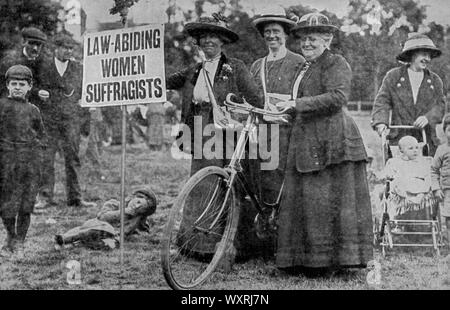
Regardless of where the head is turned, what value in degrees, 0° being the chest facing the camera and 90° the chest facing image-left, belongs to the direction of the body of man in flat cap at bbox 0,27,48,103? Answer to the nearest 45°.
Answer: approximately 315°

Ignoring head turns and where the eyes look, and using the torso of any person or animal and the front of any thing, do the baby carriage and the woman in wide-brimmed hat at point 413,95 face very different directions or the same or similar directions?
same or similar directions

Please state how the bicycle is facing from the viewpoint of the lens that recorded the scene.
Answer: facing the viewer and to the left of the viewer

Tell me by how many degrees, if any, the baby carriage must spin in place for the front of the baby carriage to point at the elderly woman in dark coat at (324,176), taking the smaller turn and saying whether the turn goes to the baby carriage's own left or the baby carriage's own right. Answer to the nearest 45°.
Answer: approximately 45° to the baby carriage's own right

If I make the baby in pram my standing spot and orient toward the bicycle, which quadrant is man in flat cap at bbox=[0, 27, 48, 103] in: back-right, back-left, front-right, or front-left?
front-right

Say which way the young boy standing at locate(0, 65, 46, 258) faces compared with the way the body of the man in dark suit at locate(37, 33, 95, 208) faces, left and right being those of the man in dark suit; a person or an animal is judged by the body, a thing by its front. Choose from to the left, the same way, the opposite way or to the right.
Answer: the same way

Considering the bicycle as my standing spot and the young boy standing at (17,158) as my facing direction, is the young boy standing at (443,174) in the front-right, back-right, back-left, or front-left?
back-right

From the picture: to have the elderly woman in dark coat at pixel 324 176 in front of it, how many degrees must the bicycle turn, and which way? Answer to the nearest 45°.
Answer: approximately 135° to its left

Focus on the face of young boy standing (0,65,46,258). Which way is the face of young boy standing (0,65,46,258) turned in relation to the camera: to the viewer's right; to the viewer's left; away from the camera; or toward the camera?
toward the camera

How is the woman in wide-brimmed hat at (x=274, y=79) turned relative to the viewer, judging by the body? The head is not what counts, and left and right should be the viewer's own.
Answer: facing the viewer

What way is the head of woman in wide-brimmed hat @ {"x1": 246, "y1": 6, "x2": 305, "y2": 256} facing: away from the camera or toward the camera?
toward the camera

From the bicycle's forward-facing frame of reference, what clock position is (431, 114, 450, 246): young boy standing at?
The young boy standing is roughly at 7 o'clock from the bicycle.
